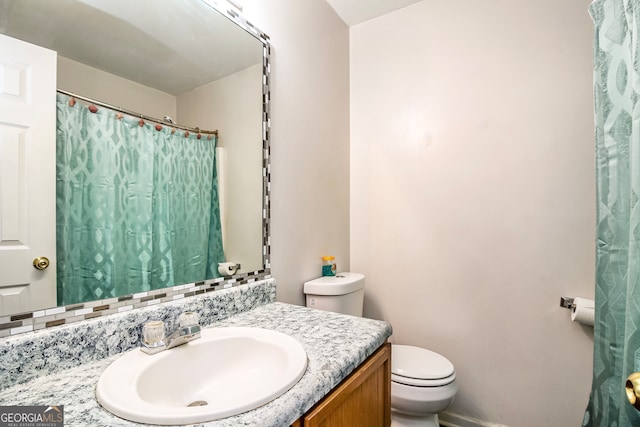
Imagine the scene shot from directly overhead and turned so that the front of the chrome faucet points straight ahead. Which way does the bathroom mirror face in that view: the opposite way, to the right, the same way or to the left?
the same way

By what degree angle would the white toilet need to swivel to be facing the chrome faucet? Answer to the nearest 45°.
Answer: approximately 90° to its right

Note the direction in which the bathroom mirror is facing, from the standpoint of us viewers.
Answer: facing the viewer and to the right of the viewer

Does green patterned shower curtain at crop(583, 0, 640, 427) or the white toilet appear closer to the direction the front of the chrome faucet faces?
the green patterned shower curtain

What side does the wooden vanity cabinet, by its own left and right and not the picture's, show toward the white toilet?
left
